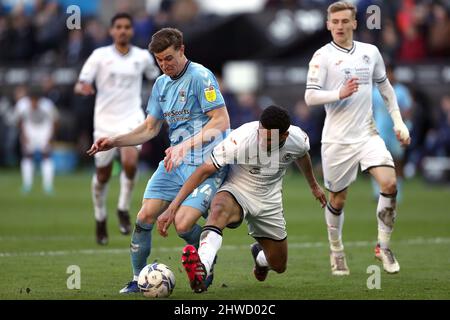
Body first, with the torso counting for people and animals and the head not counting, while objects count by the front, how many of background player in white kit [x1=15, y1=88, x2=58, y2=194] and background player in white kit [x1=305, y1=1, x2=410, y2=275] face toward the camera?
2

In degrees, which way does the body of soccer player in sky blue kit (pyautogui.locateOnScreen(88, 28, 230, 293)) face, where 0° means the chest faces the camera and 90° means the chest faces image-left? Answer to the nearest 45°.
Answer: approximately 45°

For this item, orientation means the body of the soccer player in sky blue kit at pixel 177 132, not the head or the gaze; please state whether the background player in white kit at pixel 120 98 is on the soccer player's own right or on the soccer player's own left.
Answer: on the soccer player's own right

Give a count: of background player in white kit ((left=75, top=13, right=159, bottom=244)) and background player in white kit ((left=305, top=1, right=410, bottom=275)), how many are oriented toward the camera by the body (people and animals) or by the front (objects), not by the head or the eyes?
2

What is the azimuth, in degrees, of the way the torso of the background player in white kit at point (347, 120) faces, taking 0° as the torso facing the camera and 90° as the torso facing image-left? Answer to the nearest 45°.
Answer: approximately 0°

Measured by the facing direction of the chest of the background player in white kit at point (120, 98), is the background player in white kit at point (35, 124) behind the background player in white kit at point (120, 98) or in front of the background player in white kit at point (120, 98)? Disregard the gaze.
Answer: behind

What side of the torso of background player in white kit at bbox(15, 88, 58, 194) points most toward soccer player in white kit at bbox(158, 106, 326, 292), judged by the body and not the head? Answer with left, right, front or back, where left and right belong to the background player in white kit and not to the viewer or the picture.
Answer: front

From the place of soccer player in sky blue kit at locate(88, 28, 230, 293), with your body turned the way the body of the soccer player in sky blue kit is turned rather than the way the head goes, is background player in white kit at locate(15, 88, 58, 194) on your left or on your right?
on your right

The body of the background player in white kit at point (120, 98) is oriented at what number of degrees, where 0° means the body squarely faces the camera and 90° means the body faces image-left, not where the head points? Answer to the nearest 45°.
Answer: approximately 0°
